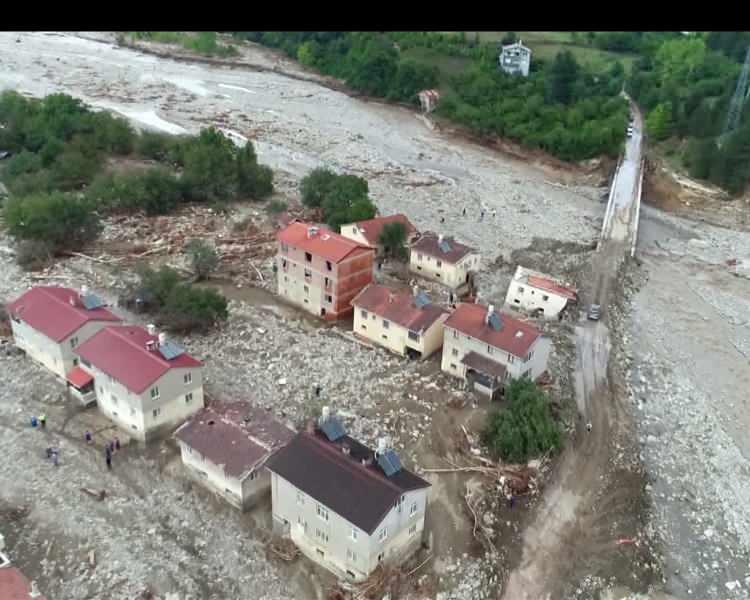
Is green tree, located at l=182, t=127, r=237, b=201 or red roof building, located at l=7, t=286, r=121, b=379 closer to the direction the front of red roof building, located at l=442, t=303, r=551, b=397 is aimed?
the red roof building

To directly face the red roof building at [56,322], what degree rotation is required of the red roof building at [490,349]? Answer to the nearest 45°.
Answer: approximately 45° to its right

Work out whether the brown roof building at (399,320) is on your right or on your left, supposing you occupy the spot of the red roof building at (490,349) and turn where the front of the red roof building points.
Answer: on your right

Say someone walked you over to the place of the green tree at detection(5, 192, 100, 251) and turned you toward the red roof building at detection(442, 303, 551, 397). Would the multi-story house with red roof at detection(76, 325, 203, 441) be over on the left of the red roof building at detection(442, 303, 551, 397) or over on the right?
right

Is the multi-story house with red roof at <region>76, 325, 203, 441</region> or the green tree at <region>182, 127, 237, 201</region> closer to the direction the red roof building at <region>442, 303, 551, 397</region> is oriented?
the multi-story house with red roof

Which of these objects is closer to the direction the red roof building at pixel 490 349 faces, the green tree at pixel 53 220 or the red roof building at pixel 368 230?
the green tree

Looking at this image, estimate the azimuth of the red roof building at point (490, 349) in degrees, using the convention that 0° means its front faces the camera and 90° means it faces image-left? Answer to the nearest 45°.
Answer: approximately 45°
